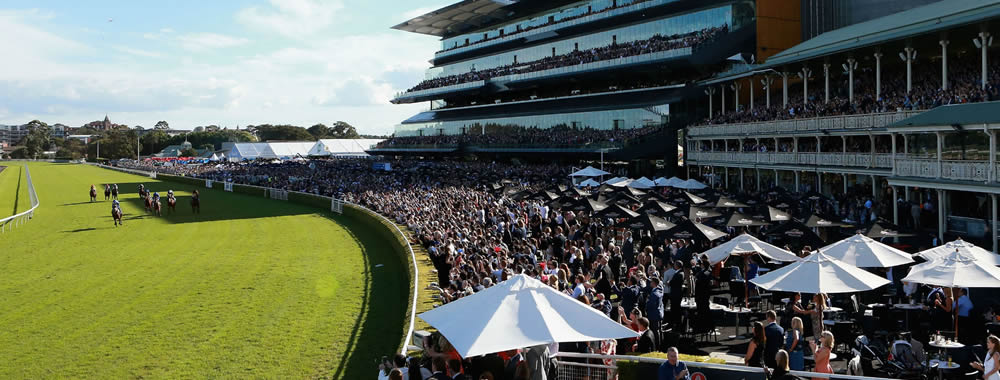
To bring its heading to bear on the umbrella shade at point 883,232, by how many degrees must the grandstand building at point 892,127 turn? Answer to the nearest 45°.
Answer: approximately 45° to its left

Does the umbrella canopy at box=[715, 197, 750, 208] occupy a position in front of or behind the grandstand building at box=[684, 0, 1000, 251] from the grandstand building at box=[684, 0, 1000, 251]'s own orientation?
in front

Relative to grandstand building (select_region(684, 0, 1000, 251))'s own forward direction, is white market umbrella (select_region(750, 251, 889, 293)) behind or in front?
in front

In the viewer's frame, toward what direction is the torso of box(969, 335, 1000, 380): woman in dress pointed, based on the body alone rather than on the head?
to the viewer's left

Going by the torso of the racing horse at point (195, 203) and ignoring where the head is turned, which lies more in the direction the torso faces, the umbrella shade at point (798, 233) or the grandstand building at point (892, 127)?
the umbrella shade

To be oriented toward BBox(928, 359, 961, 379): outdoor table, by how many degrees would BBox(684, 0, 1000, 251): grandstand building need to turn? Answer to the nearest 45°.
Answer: approximately 45° to its left

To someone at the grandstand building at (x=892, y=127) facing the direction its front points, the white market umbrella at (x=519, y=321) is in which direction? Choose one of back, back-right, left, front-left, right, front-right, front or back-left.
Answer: front-left

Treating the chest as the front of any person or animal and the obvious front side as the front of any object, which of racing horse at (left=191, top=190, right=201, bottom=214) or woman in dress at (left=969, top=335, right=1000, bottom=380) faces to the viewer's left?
the woman in dress

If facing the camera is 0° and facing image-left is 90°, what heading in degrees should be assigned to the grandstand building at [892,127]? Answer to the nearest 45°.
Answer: approximately 45°

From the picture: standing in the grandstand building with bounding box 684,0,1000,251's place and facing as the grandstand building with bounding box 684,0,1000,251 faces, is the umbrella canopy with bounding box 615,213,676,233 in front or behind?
in front

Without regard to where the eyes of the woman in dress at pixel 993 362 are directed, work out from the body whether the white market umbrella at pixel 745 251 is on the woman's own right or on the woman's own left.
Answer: on the woman's own right

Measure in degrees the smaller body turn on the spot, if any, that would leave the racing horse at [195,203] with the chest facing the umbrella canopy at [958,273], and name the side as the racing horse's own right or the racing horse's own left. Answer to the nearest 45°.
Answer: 0° — it already faces it

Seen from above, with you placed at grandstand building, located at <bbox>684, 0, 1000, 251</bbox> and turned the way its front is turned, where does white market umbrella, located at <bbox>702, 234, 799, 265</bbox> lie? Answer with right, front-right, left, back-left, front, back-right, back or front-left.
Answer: front-left

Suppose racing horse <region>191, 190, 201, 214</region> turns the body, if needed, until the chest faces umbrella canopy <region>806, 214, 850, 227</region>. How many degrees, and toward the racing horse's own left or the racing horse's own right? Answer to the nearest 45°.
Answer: approximately 45° to the racing horse's own left

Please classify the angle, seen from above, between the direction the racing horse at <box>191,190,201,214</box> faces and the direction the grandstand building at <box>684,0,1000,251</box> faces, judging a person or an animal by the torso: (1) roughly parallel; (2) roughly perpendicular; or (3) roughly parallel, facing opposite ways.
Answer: roughly perpendicular

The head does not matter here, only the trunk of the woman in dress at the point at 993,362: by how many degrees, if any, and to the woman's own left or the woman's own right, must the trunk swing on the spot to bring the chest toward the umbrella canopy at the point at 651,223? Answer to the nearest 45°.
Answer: approximately 45° to the woman's own right
